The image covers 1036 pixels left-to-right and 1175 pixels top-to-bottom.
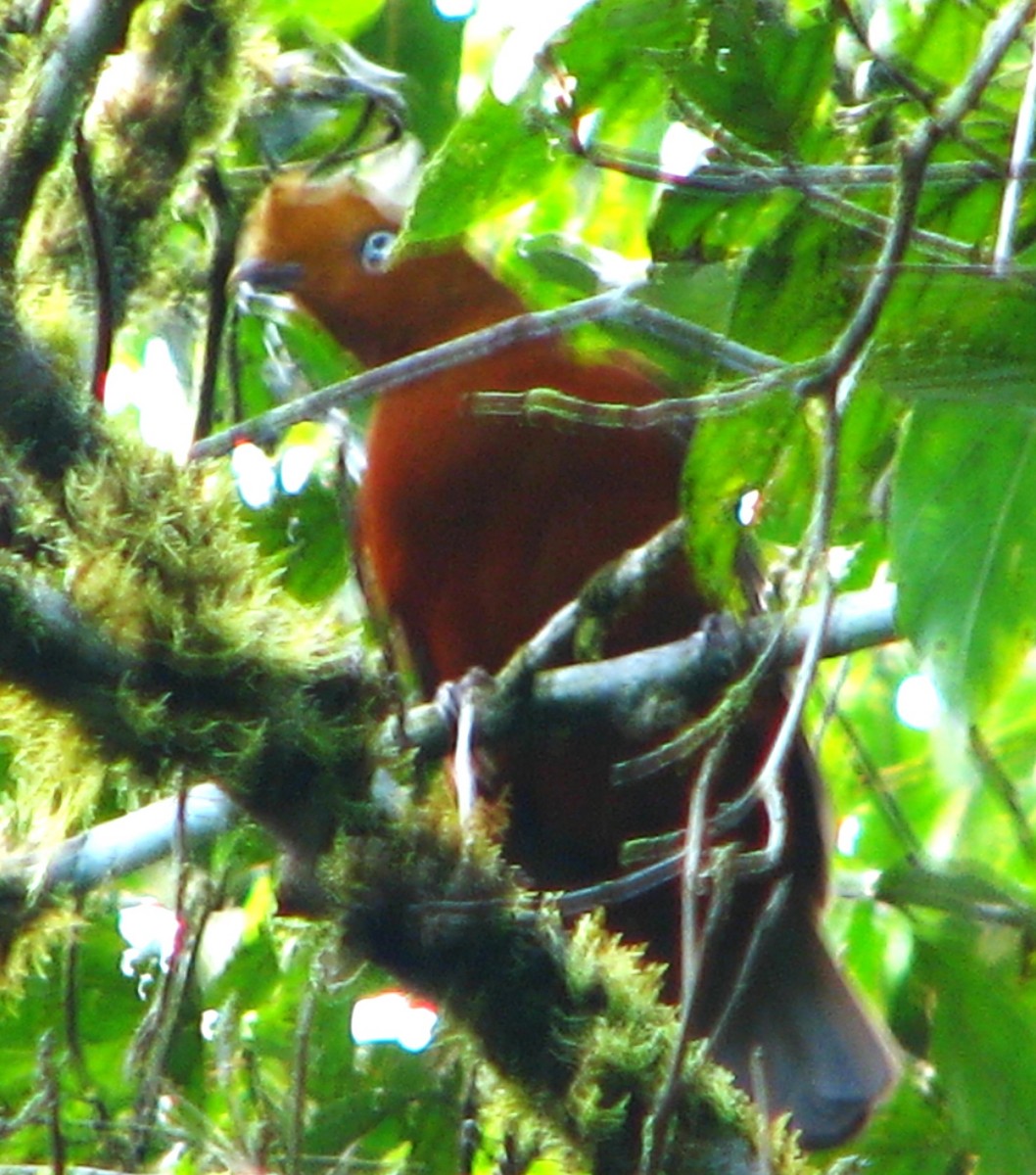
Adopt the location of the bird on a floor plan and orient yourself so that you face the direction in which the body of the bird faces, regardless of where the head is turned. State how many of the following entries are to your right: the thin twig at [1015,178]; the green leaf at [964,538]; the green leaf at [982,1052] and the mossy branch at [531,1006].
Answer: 0

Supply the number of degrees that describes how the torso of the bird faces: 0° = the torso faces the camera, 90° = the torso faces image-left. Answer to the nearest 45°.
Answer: approximately 90°

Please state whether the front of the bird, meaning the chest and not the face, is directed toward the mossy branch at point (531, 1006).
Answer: no
